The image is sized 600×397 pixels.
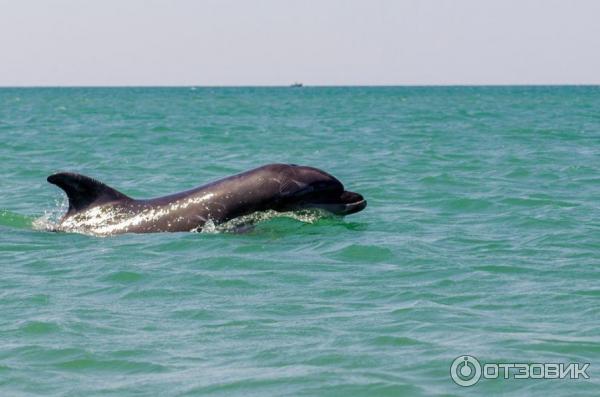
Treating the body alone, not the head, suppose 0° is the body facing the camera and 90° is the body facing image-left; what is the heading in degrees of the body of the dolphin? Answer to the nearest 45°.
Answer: approximately 270°
